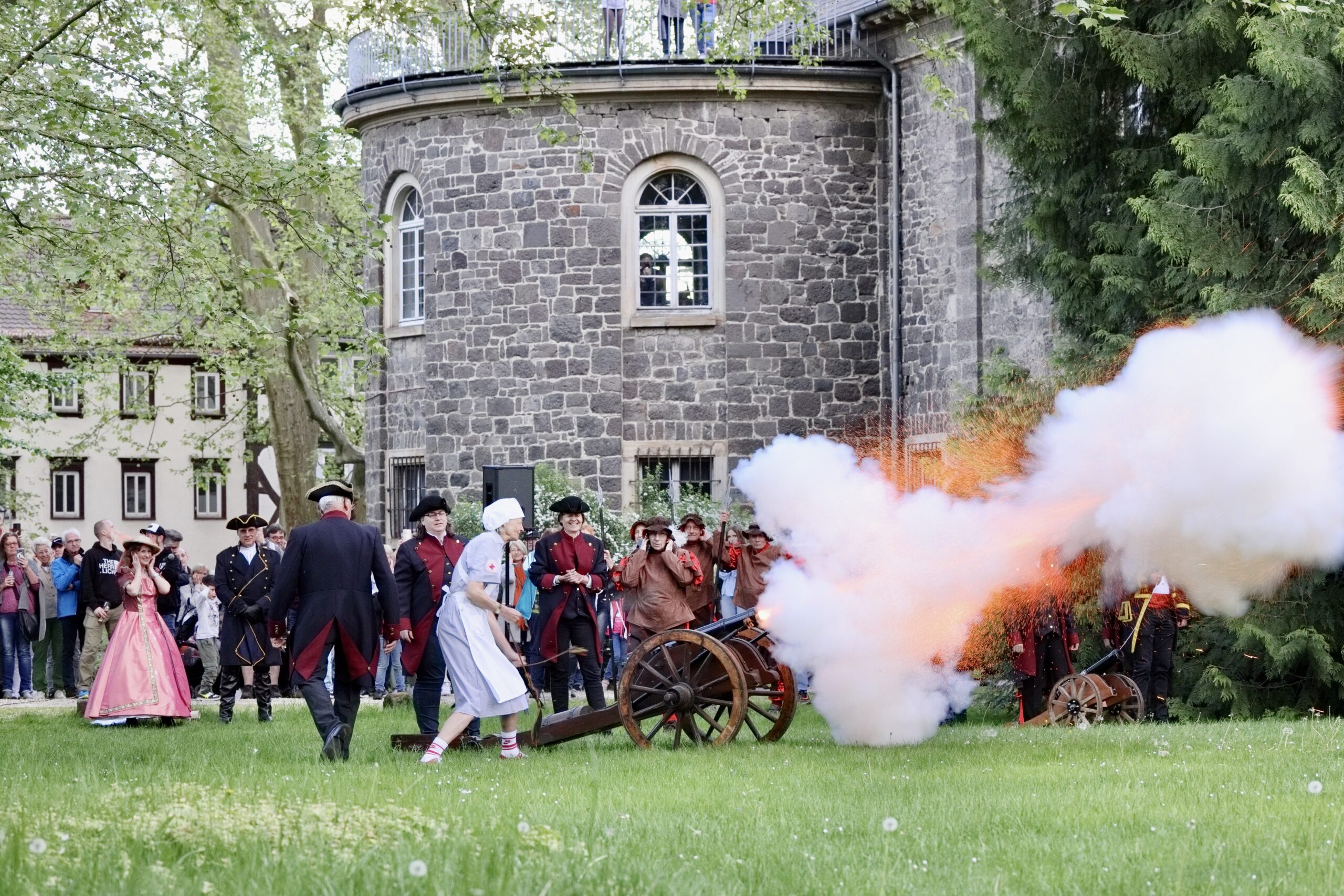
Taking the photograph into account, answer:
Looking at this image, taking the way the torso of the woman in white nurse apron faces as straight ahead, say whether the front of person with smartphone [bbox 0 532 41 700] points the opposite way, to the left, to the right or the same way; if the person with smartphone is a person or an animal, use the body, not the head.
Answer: to the right

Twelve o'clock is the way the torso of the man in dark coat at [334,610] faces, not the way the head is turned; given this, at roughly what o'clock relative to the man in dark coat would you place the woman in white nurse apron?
The woman in white nurse apron is roughly at 3 o'clock from the man in dark coat.

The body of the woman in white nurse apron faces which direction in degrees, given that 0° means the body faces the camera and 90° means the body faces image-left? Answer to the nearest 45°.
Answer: approximately 270°

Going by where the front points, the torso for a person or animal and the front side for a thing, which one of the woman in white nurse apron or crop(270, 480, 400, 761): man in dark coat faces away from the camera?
the man in dark coat

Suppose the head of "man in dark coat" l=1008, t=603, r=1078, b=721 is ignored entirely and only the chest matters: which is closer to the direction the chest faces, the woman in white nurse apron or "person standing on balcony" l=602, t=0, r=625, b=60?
the woman in white nurse apron
